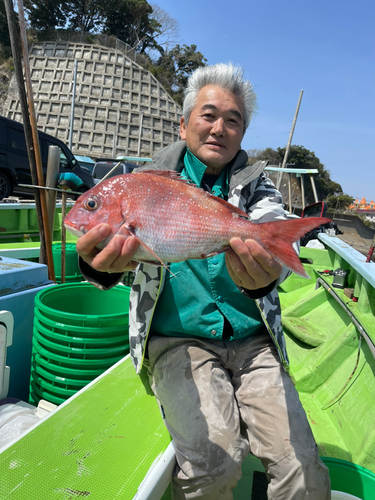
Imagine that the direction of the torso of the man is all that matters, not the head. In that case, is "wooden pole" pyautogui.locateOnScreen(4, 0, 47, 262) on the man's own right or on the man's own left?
on the man's own right

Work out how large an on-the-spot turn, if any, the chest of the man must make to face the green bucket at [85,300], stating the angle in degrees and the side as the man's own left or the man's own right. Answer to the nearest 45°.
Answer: approximately 135° to the man's own right

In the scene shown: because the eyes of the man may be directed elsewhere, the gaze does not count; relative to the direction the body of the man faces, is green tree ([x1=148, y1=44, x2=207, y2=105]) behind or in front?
behind

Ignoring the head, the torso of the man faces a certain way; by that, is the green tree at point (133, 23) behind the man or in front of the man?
behind

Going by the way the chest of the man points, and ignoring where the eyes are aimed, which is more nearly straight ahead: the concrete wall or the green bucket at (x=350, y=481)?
the green bucket

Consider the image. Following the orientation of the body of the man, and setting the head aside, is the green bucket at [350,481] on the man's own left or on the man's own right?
on the man's own left

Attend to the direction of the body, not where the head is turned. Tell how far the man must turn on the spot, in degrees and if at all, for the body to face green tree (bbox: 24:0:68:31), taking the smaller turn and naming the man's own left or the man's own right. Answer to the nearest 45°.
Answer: approximately 135° to the man's own right

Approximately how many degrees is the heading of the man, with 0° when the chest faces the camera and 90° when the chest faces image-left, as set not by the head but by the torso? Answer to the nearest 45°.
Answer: approximately 0°

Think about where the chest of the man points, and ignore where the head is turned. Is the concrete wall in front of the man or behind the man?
behind
